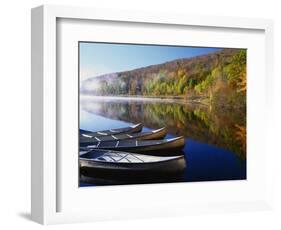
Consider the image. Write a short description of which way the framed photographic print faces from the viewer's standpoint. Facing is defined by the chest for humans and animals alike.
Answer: facing the viewer and to the right of the viewer
